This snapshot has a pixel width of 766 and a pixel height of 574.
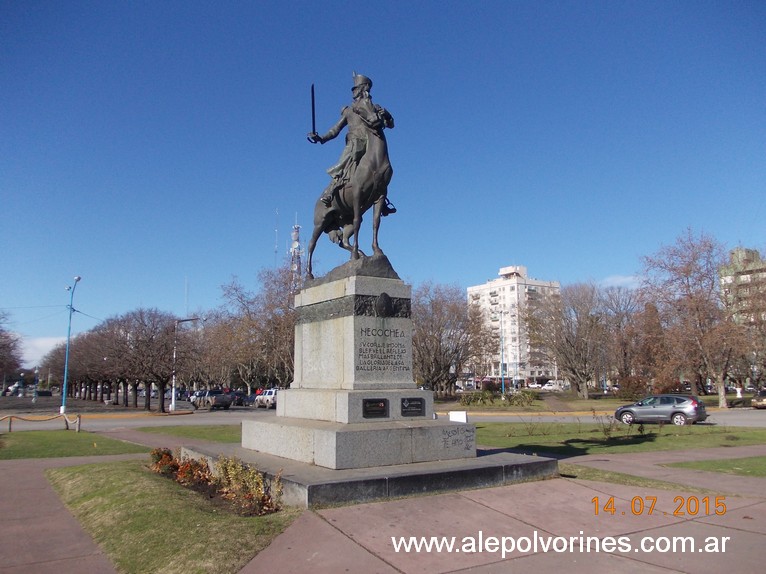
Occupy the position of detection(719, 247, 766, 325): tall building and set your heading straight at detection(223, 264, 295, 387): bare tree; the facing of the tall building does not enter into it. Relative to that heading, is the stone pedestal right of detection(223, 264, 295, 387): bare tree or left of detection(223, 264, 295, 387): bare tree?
left

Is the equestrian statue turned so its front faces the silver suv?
no
